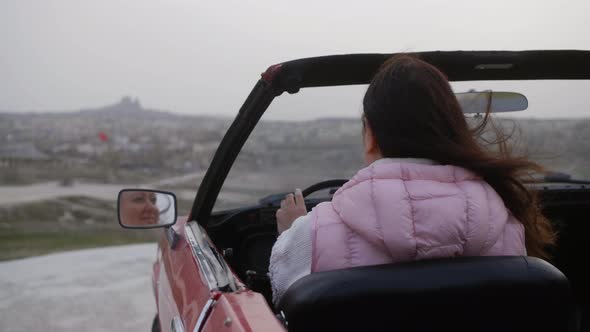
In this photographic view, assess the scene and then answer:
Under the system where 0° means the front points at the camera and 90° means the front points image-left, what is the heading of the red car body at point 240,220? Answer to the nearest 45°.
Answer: approximately 180°
